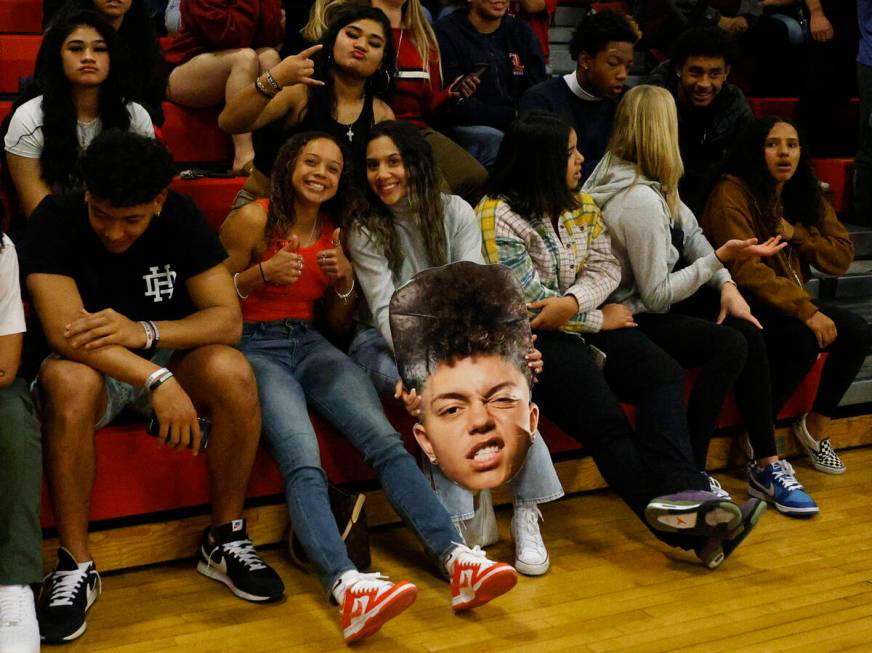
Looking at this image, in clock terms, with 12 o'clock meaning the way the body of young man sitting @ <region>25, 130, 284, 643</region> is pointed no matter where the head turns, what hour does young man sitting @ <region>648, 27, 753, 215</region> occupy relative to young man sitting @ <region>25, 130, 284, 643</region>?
young man sitting @ <region>648, 27, 753, 215</region> is roughly at 8 o'clock from young man sitting @ <region>25, 130, 284, 643</region>.

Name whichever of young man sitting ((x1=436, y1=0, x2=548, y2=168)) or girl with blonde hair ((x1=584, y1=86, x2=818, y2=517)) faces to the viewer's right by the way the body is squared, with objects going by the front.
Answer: the girl with blonde hair

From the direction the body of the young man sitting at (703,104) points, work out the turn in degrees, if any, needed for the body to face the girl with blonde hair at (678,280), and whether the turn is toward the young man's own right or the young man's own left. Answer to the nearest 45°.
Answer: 0° — they already face them

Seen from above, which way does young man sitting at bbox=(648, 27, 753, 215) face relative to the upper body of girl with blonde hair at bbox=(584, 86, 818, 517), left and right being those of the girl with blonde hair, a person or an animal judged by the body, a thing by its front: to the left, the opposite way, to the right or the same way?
to the right

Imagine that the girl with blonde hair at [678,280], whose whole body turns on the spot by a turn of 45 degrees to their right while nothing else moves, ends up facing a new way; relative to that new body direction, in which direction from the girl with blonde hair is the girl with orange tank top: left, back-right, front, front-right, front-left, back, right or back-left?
right

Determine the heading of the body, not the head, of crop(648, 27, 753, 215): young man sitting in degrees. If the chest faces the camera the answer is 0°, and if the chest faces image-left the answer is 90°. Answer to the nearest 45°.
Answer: approximately 0°

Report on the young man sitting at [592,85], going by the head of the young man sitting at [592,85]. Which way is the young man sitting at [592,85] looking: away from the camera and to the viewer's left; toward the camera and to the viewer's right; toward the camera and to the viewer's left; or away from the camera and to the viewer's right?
toward the camera and to the viewer's right

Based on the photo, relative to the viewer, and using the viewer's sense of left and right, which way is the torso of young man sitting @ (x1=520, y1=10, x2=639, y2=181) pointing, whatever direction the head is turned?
facing the viewer and to the right of the viewer

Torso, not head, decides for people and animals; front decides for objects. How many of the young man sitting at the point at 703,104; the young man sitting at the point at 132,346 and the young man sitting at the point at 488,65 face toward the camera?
3

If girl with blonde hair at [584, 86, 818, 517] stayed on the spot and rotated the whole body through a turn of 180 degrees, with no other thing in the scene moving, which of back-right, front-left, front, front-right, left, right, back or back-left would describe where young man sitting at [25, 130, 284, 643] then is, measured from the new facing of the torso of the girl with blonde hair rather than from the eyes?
front-left

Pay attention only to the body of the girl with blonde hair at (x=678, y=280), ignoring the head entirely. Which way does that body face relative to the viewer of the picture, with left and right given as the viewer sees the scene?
facing to the right of the viewer

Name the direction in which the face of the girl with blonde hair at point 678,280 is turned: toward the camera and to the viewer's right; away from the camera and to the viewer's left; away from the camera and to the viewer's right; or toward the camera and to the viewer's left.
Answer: away from the camera and to the viewer's right

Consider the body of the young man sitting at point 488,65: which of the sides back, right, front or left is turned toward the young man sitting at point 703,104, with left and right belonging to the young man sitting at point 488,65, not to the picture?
left
